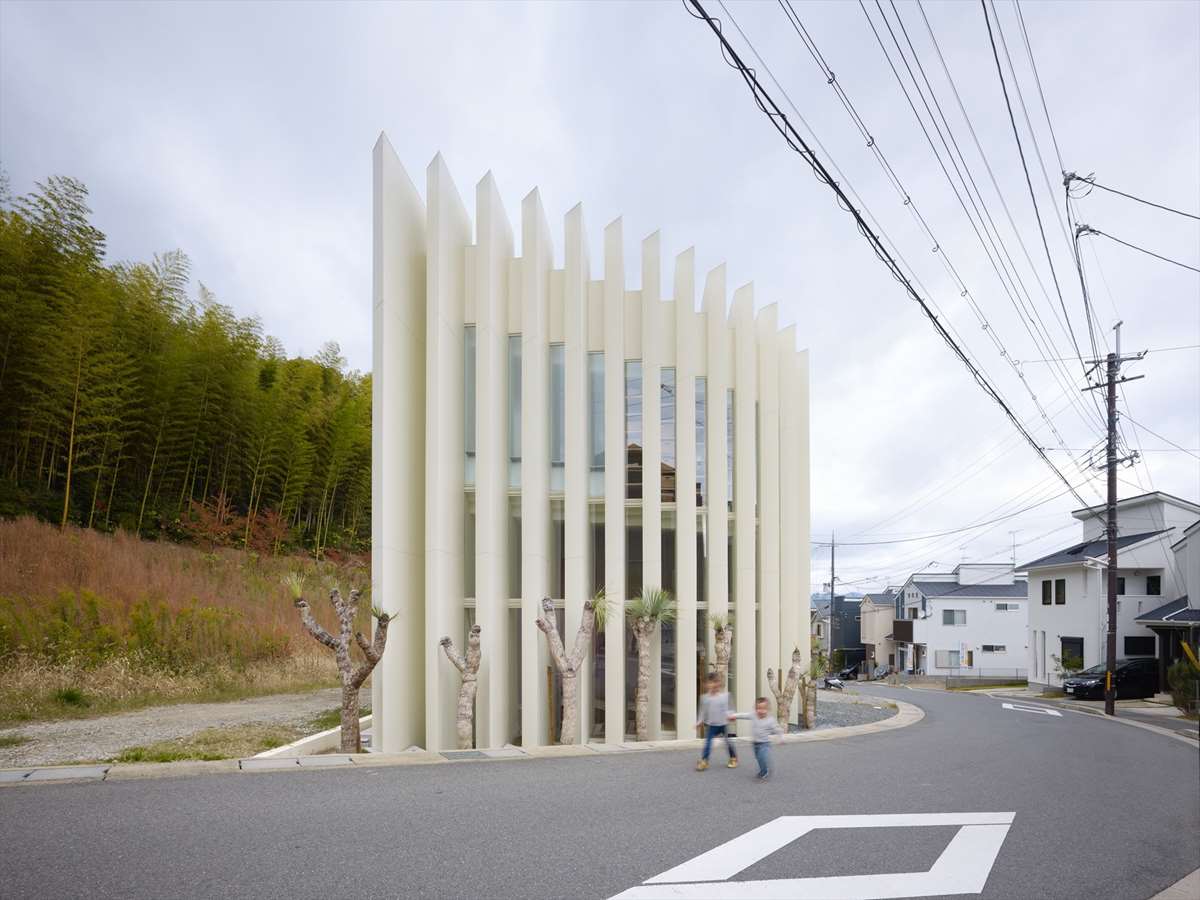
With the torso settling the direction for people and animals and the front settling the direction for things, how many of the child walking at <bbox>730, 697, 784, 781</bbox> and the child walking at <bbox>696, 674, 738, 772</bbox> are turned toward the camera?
2

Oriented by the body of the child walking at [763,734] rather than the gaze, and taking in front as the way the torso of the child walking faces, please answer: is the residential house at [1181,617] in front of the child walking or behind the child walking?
behind

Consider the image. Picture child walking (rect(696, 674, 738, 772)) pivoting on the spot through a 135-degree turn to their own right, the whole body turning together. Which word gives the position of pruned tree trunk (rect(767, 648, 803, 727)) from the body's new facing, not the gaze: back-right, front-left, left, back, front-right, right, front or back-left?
front-right

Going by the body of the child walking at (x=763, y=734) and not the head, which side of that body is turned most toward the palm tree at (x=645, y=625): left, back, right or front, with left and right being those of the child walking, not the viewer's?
back

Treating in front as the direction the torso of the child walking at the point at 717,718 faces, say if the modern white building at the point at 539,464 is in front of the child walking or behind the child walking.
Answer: behind

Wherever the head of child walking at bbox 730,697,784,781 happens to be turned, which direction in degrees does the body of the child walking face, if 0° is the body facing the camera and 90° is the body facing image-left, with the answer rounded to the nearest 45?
approximately 0°

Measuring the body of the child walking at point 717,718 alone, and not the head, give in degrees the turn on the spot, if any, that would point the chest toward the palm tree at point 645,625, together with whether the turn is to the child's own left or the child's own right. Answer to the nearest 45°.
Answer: approximately 180°

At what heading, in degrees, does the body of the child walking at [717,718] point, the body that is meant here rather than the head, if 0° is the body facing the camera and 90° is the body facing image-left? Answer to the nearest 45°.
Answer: approximately 0°

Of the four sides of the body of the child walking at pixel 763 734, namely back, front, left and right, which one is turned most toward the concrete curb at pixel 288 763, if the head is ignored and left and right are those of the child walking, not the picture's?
right

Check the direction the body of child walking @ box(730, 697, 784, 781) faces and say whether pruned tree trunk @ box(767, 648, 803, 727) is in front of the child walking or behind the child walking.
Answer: behind
